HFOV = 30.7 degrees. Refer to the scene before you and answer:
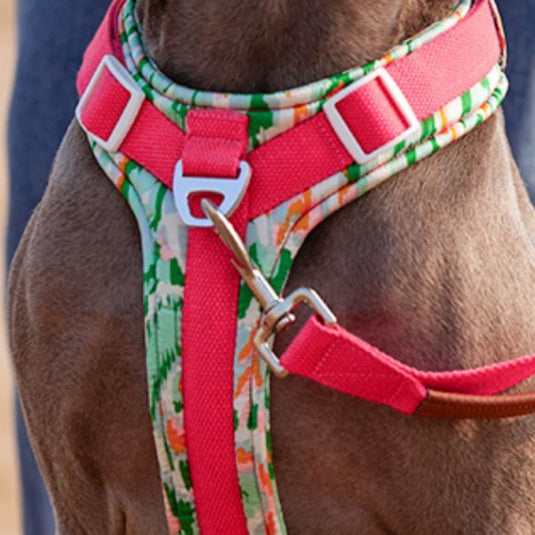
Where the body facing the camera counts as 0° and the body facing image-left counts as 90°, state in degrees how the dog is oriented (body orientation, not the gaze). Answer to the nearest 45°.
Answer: approximately 45°
